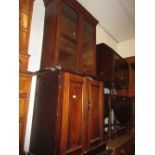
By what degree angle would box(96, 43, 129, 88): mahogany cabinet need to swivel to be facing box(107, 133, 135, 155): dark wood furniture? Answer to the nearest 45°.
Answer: approximately 45° to its right

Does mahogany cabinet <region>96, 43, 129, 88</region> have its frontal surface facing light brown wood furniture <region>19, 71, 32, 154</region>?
no

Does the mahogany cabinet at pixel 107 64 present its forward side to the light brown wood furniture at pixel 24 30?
no

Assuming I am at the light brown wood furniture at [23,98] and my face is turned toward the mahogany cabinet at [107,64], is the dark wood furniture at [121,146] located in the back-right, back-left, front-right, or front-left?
front-right

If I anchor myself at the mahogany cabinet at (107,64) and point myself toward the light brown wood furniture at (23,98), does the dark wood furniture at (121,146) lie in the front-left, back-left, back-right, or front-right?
front-left

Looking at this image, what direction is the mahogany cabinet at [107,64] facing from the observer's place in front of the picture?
facing the viewer and to the right of the viewer
